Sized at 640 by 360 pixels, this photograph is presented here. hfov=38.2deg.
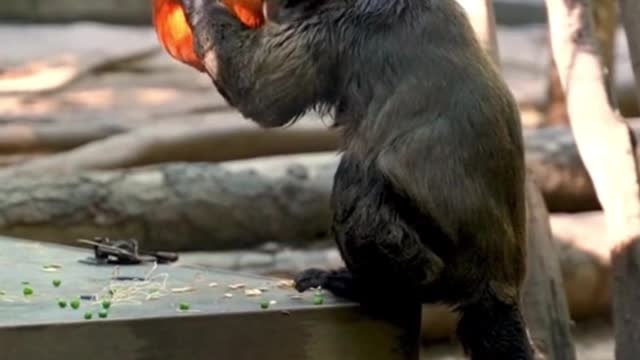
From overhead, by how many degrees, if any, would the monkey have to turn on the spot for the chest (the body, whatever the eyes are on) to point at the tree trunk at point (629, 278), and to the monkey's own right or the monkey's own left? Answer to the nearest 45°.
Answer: approximately 135° to the monkey's own right

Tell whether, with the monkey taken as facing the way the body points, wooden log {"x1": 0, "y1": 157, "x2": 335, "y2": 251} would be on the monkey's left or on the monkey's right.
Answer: on the monkey's right

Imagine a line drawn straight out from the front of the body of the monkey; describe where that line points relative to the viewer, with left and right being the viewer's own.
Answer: facing to the left of the viewer

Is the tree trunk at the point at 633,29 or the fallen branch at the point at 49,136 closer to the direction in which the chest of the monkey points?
the fallen branch

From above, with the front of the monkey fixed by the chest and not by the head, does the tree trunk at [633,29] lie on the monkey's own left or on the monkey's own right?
on the monkey's own right

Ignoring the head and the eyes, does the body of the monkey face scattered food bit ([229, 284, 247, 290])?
yes

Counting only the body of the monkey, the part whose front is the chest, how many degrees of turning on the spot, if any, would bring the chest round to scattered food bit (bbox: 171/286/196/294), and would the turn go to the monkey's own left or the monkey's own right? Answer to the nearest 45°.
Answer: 0° — it already faces it

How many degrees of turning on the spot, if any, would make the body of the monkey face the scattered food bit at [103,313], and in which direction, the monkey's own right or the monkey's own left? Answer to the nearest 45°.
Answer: approximately 45° to the monkey's own left

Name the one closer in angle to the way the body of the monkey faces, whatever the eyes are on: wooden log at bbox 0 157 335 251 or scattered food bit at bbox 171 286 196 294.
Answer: the scattered food bit
